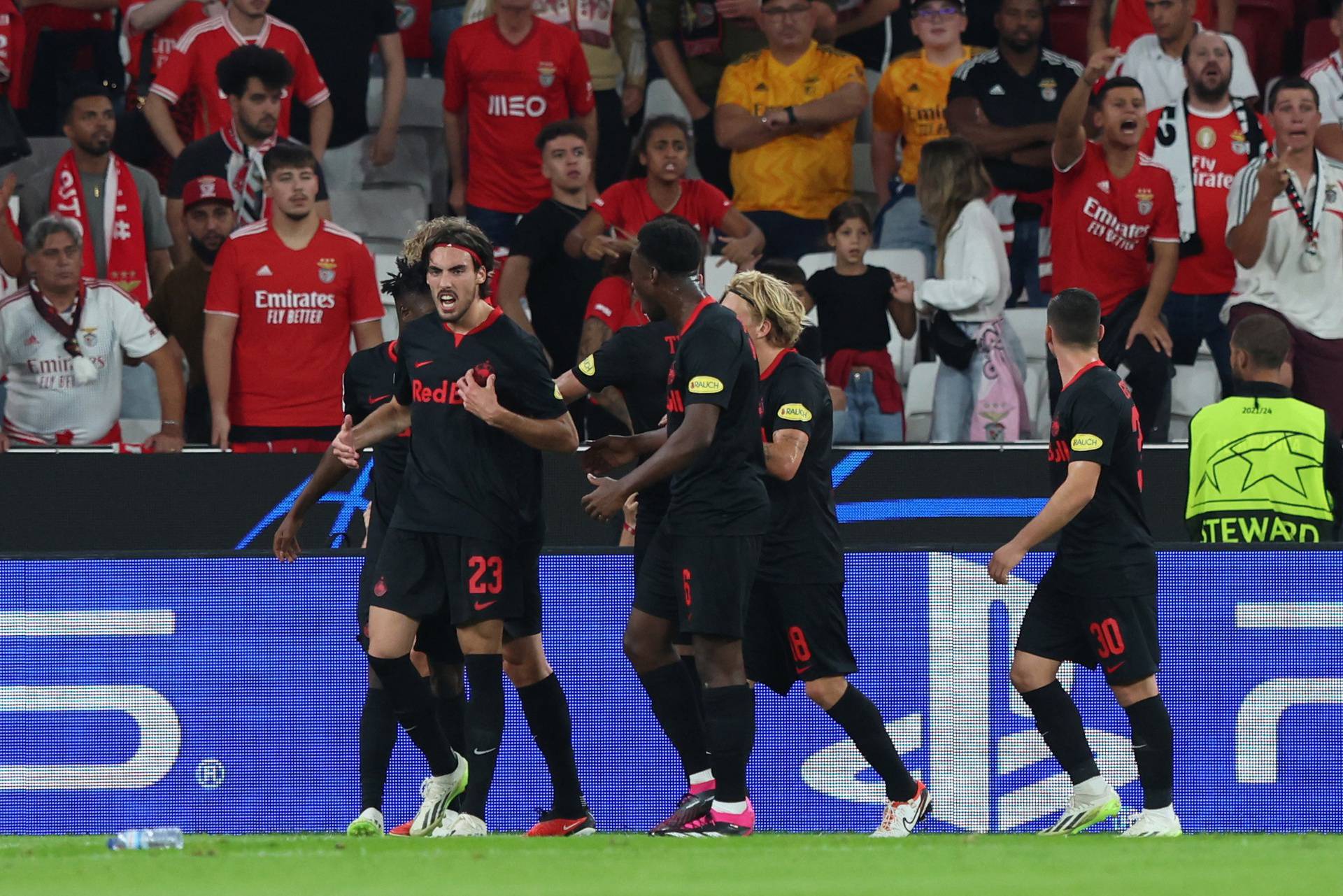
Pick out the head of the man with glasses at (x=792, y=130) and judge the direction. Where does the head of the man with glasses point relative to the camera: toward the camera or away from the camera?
toward the camera

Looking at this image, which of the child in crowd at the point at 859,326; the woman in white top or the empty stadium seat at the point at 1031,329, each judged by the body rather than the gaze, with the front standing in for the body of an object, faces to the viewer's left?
the woman in white top

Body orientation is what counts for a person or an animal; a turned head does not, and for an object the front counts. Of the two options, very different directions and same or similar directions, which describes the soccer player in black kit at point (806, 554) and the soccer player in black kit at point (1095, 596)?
same or similar directions

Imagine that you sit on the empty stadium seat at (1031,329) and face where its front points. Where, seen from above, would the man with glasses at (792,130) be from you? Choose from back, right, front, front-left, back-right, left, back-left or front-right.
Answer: right

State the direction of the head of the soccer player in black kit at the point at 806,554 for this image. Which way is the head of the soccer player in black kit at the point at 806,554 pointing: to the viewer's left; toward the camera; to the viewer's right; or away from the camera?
to the viewer's left

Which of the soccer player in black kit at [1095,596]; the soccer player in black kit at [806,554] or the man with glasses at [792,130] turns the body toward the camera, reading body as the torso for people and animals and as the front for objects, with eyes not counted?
the man with glasses

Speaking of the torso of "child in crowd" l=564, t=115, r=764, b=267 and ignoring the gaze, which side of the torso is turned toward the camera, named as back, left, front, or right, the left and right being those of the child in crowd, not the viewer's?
front

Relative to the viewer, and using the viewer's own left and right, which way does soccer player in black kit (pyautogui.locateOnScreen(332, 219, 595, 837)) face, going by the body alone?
facing the viewer and to the left of the viewer

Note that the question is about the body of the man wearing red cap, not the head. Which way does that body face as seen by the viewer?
toward the camera

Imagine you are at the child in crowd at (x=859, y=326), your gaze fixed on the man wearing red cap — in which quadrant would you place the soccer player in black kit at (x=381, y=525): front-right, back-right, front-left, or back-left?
front-left

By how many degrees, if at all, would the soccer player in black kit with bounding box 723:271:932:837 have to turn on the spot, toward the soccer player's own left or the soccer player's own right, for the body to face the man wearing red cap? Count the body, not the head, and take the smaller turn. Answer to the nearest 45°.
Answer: approximately 45° to the soccer player's own right

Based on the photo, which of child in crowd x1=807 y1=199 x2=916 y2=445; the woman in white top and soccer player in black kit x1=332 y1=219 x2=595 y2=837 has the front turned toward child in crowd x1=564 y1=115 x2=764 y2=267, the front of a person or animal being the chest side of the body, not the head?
the woman in white top

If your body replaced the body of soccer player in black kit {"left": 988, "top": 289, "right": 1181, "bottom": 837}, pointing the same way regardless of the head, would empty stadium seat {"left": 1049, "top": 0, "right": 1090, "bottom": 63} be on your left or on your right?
on your right

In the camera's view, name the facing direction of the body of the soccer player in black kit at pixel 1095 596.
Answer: to the viewer's left

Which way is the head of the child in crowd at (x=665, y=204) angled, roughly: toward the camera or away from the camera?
toward the camera
